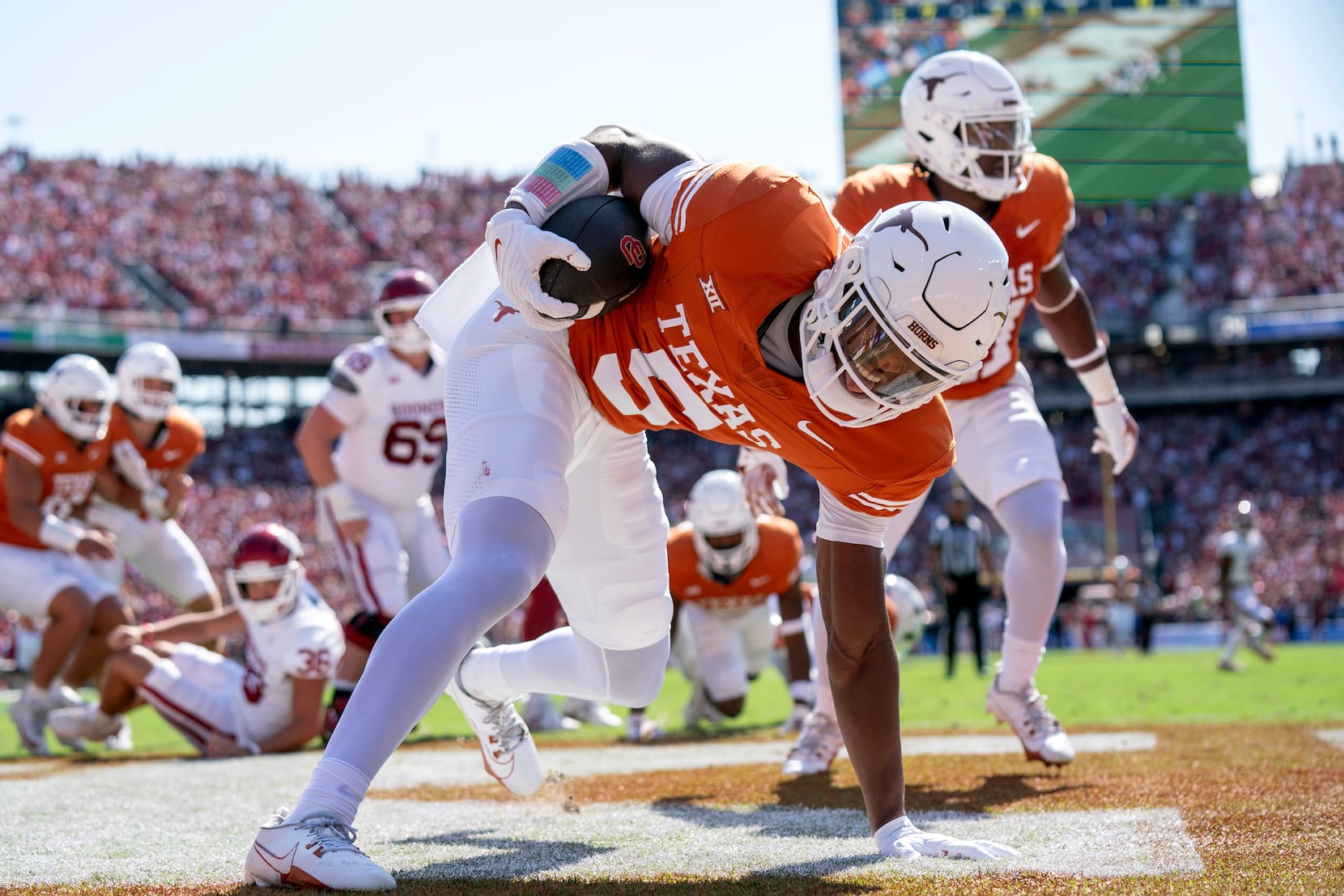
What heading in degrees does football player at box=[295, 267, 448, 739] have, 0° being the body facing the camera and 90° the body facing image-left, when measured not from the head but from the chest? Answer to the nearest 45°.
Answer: approximately 315°

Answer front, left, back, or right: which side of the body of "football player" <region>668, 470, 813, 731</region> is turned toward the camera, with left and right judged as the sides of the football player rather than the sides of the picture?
front

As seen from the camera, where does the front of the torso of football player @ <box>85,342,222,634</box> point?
toward the camera

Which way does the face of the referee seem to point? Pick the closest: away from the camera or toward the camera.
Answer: toward the camera

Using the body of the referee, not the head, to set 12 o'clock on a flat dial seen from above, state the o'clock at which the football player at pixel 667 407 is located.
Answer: The football player is roughly at 12 o'clock from the referee.

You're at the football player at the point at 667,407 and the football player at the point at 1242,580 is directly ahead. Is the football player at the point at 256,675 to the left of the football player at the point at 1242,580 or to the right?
left

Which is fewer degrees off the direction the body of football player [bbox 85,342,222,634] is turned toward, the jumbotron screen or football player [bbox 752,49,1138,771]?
the football player

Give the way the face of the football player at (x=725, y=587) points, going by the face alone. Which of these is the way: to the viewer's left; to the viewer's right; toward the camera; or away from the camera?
toward the camera

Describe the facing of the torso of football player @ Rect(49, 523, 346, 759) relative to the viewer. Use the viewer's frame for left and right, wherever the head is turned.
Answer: facing the viewer and to the left of the viewer

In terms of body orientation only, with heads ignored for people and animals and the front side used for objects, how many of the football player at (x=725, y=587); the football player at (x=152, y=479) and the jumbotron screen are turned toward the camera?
3

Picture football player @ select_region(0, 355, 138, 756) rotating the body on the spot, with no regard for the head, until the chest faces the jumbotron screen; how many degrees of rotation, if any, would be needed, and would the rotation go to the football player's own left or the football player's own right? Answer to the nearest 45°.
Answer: approximately 90° to the football player's own left

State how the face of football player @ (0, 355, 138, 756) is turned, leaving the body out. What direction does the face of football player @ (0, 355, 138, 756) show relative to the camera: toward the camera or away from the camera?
toward the camera

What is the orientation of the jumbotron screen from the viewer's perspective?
toward the camera

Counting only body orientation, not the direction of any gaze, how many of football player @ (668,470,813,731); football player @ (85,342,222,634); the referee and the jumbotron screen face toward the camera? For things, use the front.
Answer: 4

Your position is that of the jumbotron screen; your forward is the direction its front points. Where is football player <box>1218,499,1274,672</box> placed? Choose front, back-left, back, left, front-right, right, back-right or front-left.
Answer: front

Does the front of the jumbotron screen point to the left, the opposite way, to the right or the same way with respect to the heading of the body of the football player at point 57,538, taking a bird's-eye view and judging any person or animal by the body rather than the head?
to the right
